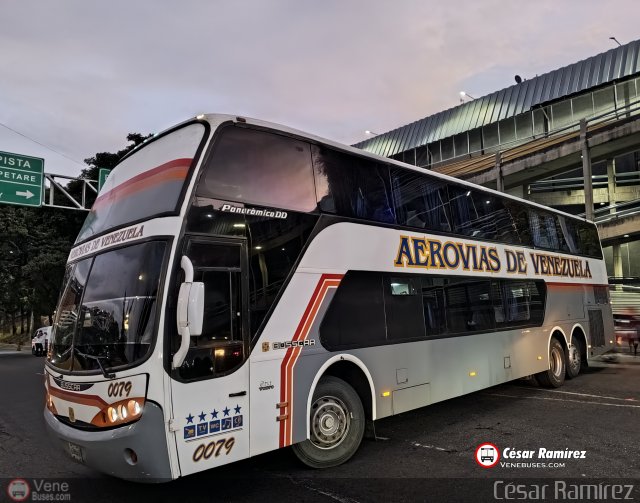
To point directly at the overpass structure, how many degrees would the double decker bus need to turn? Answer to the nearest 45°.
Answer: approximately 180°

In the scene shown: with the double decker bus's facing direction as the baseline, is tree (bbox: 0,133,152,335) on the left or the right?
on its right

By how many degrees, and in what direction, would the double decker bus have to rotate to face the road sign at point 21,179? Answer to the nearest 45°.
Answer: approximately 90° to its right

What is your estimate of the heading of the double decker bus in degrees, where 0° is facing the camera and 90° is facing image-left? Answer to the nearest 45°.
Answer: approximately 45°
